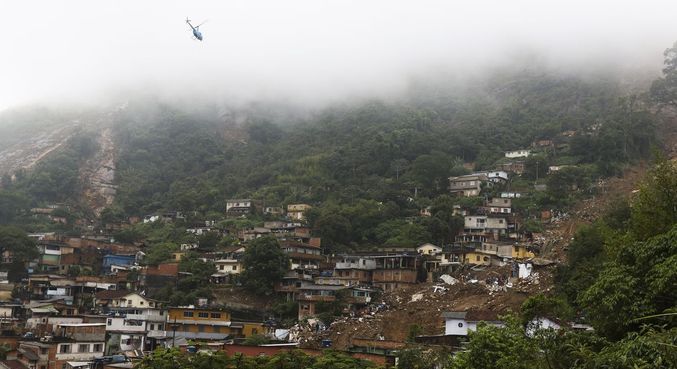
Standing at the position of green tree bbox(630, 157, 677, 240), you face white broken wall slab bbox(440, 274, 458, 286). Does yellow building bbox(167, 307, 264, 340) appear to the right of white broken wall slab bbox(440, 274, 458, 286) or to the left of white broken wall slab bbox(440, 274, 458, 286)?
left

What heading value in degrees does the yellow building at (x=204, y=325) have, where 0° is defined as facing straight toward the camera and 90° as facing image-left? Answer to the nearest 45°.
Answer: approximately 0°

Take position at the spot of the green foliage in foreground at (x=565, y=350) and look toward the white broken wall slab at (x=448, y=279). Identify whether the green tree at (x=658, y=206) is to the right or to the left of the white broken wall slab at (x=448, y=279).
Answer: right

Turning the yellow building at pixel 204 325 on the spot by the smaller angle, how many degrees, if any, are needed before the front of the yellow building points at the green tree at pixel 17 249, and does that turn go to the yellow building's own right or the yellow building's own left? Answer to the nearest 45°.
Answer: approximately 135° to the yellow building's own right

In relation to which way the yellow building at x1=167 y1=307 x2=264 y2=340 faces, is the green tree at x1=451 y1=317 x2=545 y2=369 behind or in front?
in front

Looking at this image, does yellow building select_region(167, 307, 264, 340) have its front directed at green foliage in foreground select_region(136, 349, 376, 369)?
yes

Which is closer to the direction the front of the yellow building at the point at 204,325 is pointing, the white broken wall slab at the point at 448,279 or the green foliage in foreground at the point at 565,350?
the green foliage in foreground

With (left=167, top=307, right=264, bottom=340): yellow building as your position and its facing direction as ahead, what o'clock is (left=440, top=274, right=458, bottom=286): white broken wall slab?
The white broken wall slab is roughly at 9 o'clock from the yellow building.

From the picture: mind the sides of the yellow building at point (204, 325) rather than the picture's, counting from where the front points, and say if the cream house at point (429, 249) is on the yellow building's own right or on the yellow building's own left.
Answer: on the yellow building's own left

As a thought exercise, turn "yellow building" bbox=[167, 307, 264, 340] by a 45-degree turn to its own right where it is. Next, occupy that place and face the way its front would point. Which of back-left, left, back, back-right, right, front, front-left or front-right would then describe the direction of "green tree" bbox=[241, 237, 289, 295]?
back

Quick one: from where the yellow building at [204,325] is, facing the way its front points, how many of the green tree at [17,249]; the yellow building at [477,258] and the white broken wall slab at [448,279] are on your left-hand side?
2

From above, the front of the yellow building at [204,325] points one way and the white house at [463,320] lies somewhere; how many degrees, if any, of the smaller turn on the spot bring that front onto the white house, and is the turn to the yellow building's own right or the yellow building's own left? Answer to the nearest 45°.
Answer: approximately 45° to the yellow building's own left
